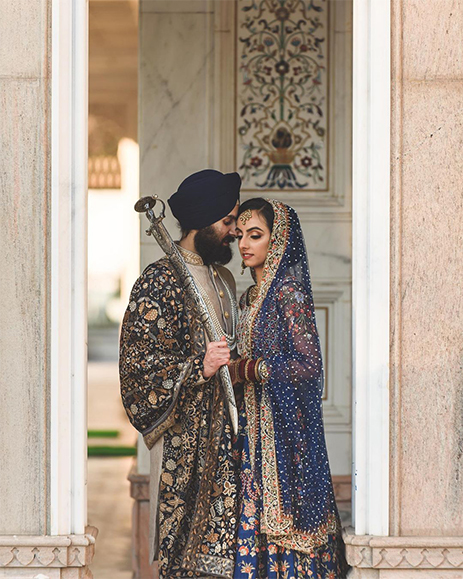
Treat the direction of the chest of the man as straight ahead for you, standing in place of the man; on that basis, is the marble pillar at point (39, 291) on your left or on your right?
on your right

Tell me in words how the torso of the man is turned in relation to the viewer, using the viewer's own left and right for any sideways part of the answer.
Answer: facing the viewer and to the right of the viewer

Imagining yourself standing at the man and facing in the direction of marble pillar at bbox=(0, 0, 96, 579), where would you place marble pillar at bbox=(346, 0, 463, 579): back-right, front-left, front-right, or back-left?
back-left

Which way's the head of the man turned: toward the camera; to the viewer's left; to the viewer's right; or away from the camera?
to the viewer's right

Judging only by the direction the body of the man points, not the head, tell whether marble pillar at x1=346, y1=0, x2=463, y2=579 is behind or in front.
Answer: in front

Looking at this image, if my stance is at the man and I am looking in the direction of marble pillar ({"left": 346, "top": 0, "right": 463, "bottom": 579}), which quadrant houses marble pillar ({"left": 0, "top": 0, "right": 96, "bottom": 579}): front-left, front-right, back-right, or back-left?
back-right

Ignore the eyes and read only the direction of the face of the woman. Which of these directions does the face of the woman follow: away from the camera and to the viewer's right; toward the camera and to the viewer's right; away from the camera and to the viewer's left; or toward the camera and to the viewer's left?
toward the camera and to the viewer's left
